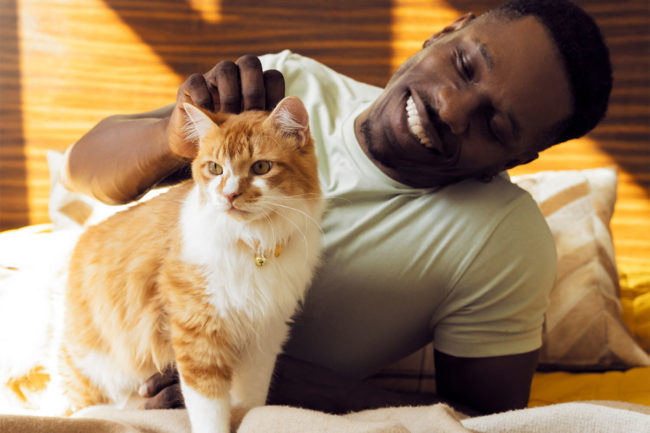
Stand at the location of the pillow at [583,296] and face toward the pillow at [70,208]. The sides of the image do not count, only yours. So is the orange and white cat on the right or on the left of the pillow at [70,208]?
left

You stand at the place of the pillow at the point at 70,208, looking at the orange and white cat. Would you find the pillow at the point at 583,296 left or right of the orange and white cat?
left

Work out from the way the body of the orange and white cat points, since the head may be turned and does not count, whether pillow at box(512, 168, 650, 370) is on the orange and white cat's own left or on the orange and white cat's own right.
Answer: on the orange and white cat's own left

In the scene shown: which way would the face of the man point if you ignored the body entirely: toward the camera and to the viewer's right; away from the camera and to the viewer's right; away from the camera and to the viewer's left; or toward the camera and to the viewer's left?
toward the camera and to the viewer's left
